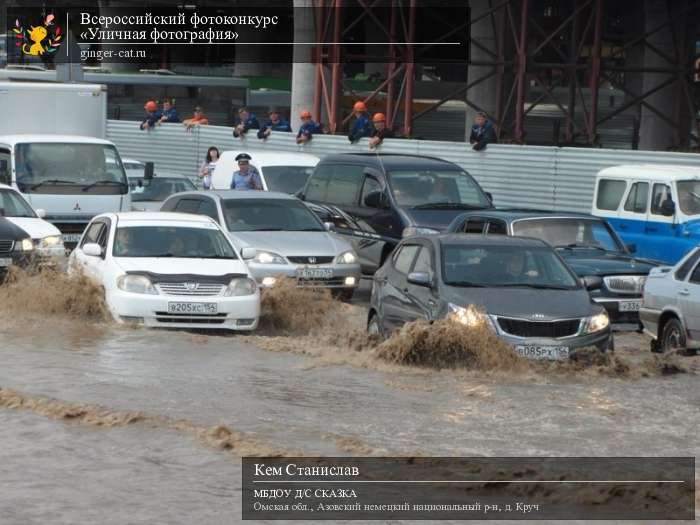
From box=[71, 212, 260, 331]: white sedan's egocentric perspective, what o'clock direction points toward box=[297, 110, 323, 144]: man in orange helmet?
The man in orange helmet is roughly at 8 o'clock from the white sedan.

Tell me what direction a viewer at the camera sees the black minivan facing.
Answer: facing the viewer and to the right of the viewer

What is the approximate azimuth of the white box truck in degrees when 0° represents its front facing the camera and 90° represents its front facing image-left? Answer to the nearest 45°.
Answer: approximately 315°

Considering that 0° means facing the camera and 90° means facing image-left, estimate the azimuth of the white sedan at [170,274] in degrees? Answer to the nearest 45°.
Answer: approximately 315°

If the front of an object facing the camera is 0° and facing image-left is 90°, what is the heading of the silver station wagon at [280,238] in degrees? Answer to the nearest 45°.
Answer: approximately 315°

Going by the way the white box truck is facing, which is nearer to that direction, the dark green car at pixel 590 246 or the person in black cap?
the dark green car

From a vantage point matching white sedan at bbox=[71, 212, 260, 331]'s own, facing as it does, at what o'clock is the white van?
The white van is roughly at 8 o'clock from the white sedan.

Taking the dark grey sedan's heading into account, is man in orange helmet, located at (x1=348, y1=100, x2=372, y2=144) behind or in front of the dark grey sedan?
behind

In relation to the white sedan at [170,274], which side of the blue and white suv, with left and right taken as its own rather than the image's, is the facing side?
right
